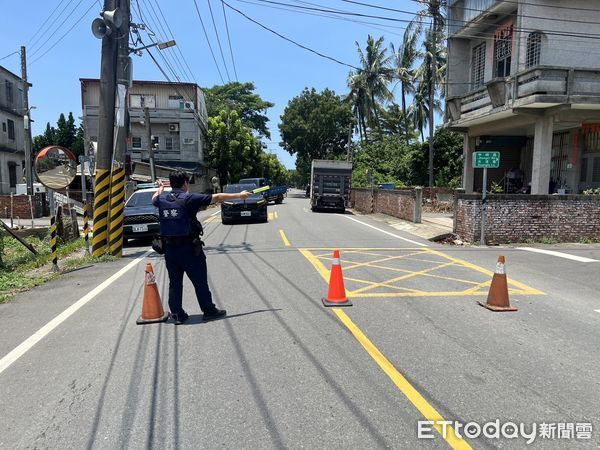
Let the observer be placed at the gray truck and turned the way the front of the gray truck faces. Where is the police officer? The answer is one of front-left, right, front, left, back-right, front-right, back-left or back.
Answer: back

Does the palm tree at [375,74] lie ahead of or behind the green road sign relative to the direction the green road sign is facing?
behind

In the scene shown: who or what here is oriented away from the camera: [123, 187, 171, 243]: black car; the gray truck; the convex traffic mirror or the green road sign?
the gray truck

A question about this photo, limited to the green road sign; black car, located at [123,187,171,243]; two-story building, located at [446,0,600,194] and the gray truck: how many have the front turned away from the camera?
1

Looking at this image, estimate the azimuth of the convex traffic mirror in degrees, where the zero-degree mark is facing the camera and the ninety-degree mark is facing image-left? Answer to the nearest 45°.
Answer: approximately 0°

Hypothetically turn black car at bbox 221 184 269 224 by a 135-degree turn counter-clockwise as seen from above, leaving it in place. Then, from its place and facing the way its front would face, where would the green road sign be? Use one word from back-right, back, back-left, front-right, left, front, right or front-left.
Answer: right

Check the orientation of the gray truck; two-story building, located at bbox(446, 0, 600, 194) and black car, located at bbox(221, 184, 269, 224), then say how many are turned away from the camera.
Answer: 1

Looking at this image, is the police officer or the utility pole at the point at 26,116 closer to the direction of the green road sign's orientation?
the police officer

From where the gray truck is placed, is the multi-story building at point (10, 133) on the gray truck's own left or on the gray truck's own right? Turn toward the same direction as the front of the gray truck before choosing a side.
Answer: on the gray truck's own left

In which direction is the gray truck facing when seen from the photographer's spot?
facing away from the viewer

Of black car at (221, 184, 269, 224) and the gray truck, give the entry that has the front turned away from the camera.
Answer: the gray truck

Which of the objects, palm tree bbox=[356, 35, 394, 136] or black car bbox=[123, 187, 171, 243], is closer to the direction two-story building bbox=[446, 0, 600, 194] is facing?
the black car

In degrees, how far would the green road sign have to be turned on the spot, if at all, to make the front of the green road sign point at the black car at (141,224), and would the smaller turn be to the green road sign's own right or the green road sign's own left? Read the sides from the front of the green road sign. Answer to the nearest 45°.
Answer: approximately 90° to the green road sign's own right

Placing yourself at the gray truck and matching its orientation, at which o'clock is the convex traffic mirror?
The convex traffic mirror is roughly at 7 o'clock from the gray truck.
